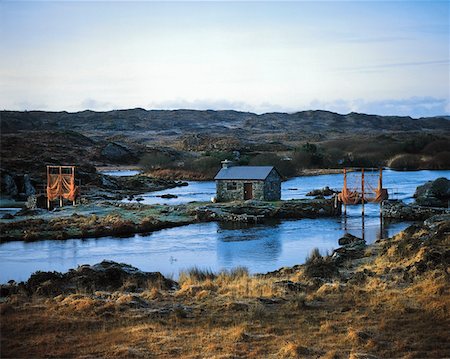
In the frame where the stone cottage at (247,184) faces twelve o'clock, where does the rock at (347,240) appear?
The rock is roughly at 10 o'clock from the stone cottage.

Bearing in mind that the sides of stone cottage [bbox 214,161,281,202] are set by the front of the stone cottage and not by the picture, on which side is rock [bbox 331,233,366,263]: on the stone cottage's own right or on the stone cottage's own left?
on the stone cottage's own left

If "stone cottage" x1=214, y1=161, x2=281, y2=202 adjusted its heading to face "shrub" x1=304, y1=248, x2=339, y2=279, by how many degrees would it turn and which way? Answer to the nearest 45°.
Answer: approximately 45° to its left

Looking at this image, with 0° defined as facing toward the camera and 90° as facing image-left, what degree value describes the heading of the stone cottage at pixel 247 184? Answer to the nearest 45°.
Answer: approximately 45°

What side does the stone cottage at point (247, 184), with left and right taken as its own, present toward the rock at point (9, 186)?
right

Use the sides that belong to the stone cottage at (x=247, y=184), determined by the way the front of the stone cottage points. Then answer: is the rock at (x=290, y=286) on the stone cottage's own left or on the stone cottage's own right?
on the stone cottage's own left

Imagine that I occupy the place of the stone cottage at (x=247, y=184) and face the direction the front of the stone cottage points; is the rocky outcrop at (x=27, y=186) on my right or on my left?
on my right
